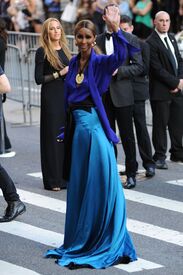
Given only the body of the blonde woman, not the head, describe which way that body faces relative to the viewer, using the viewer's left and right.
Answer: facing the viewer and to the right of the viewer

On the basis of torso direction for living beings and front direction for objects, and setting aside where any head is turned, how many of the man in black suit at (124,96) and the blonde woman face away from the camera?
0

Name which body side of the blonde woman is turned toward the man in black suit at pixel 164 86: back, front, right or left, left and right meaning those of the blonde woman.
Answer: left

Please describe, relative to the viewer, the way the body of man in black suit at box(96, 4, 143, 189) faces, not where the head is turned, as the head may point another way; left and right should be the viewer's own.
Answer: facing the viewer and to the left of the viewer

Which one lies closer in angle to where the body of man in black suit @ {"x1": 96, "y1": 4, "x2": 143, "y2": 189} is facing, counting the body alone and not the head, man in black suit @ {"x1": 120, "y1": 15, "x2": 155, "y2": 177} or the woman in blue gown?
the woman in blue gown

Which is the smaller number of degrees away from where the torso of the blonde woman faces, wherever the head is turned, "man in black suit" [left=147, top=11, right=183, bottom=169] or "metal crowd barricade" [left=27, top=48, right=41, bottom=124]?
the man in black suit

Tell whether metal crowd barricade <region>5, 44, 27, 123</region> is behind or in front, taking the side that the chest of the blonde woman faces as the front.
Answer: behind

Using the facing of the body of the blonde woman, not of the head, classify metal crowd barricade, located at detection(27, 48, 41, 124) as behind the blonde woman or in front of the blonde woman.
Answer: behind
